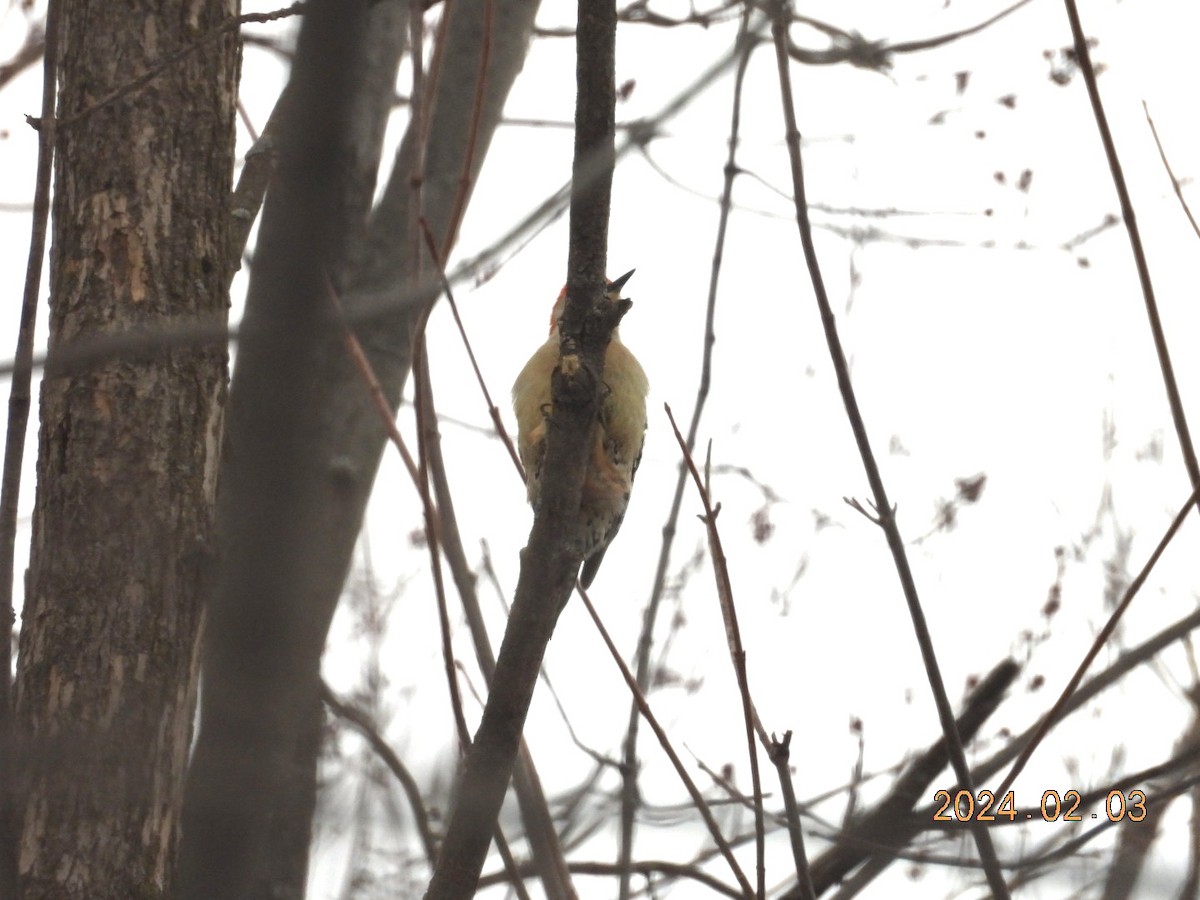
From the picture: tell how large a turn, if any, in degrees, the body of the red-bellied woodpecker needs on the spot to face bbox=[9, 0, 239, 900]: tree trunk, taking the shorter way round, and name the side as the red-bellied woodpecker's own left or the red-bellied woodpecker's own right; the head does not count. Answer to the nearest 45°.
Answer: approximately 45° to the red-bellied woodpecker's own right

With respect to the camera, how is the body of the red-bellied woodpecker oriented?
toward the camera

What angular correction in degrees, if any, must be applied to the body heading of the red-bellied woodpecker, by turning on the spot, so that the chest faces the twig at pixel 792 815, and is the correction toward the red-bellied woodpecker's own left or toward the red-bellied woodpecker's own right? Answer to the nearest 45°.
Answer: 0° — it already faces it

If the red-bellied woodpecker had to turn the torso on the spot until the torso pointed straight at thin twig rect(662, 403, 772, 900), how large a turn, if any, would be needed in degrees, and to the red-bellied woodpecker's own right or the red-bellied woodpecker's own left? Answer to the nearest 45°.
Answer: approximately 90° to the red-bellied woodpecker's own left
